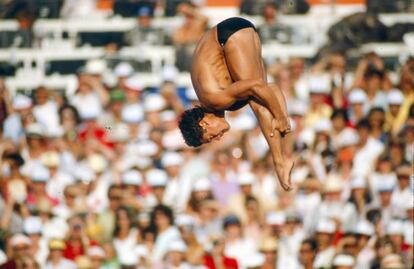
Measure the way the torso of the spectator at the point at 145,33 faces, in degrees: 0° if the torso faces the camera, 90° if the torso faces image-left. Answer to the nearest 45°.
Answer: approximately 0°

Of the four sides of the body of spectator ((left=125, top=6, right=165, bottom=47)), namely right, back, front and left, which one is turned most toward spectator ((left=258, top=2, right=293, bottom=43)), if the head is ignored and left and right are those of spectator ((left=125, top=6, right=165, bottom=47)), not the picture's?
left

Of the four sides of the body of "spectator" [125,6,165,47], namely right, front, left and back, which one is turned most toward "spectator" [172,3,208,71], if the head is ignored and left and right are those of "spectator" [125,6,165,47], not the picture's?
left
